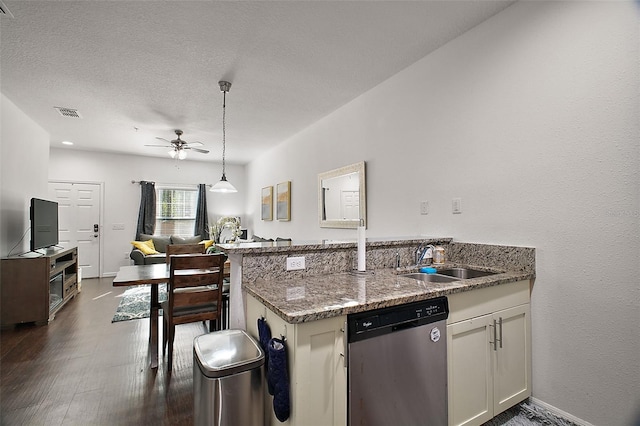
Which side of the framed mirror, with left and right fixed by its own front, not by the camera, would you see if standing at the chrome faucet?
left

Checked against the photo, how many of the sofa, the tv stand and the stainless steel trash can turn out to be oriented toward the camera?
2

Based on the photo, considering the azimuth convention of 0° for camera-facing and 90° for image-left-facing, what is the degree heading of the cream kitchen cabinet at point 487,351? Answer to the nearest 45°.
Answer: approximately 315°

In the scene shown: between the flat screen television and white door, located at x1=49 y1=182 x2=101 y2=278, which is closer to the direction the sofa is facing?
the flat screen television

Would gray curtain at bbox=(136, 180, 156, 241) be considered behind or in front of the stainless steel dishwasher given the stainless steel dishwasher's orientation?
behind

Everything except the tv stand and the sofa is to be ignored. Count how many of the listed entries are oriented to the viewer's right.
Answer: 1
